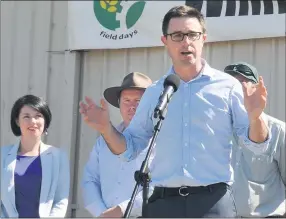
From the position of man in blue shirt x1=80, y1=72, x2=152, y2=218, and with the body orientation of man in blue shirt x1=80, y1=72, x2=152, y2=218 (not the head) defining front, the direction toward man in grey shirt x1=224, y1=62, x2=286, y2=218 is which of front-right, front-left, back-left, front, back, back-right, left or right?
left

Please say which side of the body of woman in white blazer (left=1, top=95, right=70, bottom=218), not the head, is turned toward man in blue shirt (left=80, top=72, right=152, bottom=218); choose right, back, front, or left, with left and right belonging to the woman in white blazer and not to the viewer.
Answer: left

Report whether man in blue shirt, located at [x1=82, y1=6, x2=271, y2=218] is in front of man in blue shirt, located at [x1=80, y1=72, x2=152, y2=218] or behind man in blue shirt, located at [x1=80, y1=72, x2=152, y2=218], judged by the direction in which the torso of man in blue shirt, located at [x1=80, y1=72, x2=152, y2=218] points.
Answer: in front

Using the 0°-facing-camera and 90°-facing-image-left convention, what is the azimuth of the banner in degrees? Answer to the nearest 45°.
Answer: approximately 0°

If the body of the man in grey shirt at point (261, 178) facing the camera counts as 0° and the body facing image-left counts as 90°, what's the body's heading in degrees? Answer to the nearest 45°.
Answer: approximately 45°

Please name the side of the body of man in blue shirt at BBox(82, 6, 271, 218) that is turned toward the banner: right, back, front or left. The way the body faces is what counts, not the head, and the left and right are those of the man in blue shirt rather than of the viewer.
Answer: back
